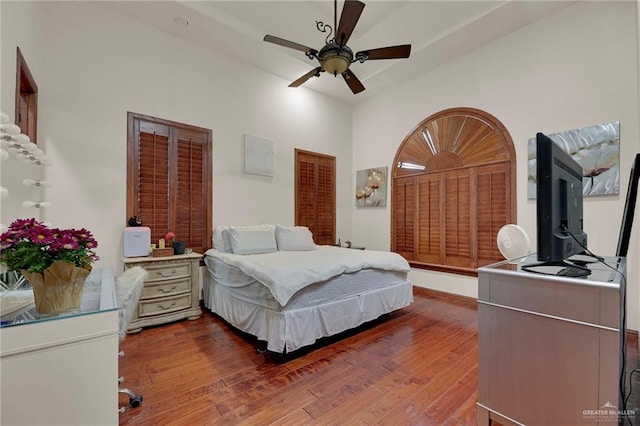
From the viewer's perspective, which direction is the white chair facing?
to the viewer's left

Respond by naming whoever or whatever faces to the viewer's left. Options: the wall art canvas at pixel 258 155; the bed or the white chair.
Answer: the white chair

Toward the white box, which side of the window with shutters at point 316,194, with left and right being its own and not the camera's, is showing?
right

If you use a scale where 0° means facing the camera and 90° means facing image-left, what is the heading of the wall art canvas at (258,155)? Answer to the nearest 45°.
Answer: approximately 315°

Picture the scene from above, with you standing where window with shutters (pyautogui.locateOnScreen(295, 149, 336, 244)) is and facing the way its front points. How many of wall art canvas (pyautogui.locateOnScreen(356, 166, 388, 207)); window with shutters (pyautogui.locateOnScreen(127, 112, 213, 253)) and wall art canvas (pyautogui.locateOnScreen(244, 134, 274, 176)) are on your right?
2

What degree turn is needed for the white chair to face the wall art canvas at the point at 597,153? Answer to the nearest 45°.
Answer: approximately 180°

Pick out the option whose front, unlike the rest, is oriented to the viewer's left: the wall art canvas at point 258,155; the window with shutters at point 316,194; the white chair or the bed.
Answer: the white chair

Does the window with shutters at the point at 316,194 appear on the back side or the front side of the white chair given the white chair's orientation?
on the back side

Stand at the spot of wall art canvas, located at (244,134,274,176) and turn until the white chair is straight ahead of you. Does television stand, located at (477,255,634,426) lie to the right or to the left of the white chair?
left

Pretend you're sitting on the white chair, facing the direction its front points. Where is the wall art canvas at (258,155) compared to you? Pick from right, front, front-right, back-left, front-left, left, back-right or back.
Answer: back-right

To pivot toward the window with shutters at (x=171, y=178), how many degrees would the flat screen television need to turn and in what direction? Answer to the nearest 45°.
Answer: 0° — it already faces it

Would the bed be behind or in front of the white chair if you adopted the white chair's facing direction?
behind

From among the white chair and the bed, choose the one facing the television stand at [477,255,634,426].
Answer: the bed

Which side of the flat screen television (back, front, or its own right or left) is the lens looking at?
left

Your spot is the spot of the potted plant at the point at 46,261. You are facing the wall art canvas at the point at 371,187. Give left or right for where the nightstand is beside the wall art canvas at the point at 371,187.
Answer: left

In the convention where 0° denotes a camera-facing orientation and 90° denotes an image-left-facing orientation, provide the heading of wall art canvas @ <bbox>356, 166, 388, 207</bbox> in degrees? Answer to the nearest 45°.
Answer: approximately 45°
